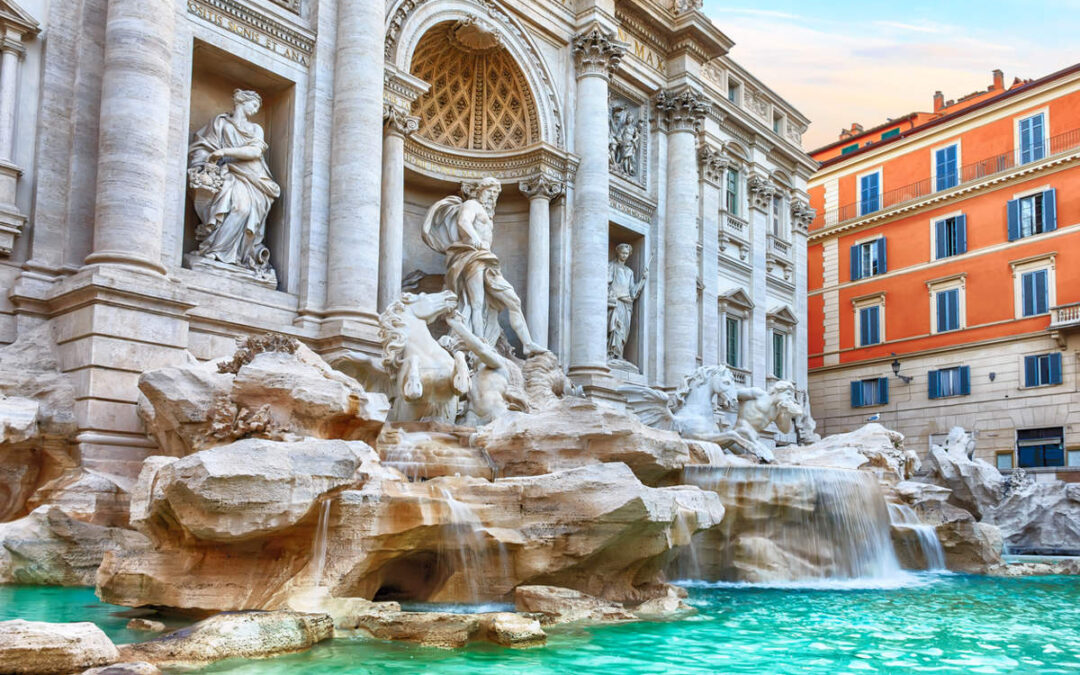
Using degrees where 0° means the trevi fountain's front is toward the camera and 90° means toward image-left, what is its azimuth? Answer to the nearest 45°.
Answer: approximately 315°

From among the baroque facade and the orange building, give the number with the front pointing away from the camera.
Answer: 0

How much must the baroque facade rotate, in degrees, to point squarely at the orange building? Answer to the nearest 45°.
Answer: approximately 90° to its left

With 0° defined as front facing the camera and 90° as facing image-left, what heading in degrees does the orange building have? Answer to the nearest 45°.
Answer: approximately 45°

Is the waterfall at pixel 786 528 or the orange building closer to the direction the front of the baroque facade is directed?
the waterfall

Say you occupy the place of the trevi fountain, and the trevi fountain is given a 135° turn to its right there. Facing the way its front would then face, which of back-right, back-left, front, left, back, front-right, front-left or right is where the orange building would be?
back-right
